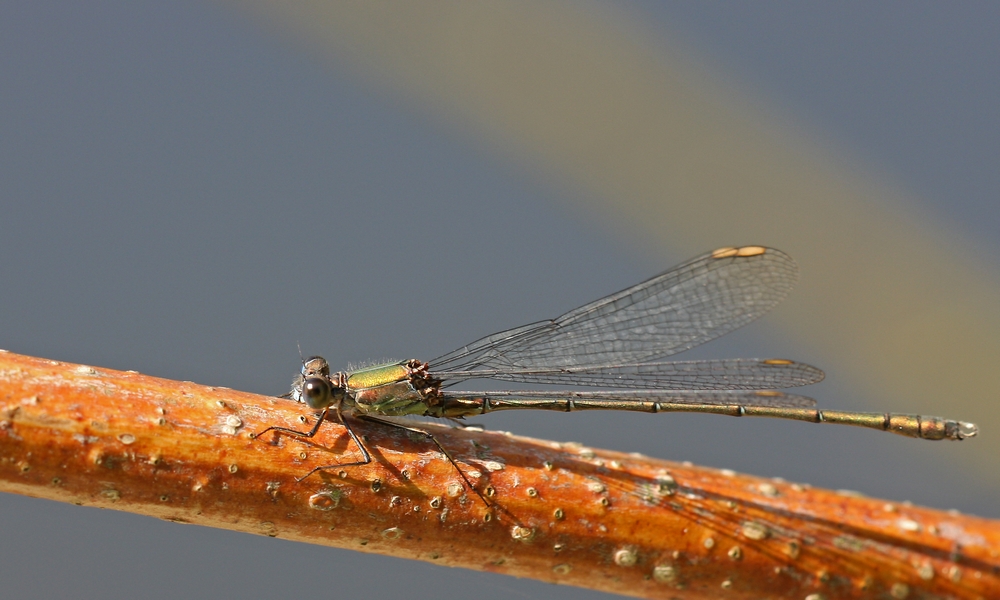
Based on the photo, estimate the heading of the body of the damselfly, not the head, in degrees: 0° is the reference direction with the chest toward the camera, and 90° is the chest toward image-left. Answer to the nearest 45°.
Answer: approximately 90°
